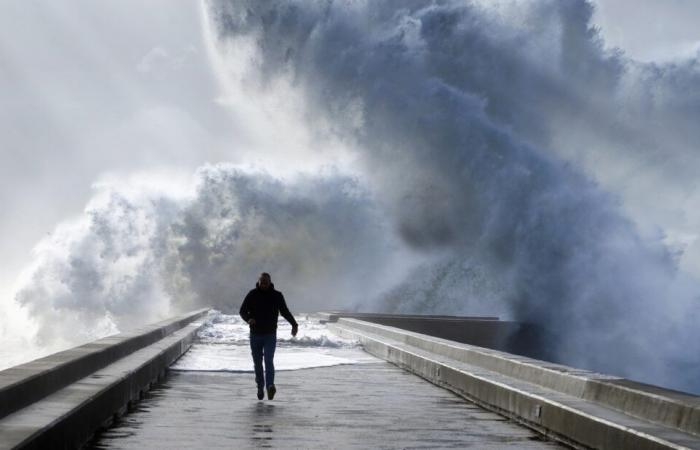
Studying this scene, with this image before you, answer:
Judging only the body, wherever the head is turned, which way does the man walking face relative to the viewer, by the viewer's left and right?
facing the viewer

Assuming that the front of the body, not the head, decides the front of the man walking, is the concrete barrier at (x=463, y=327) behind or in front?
behind
